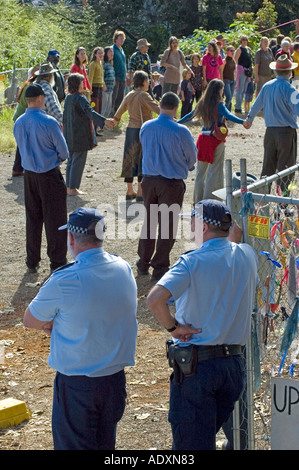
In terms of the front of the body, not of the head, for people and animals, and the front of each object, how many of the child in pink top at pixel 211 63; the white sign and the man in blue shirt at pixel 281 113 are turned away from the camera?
1

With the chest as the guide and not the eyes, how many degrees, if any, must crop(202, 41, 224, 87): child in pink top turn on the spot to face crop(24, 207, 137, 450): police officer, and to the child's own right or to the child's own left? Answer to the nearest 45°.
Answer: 0° — they already face them

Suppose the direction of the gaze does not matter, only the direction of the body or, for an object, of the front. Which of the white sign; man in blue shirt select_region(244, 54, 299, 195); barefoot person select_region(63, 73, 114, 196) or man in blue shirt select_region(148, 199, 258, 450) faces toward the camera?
the white sign

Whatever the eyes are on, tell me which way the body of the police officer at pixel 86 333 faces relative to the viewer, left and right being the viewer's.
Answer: facing away from the viewer and to the left of the viewer

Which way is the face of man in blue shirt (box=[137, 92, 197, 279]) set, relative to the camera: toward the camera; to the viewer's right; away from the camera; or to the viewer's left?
away from the camera

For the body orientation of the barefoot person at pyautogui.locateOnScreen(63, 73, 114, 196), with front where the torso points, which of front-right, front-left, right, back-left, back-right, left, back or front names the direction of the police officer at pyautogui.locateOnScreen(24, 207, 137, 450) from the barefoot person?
back-right

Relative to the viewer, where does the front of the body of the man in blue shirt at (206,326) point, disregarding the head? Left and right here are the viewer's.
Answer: facing away from the viewer and to the left of the viewer

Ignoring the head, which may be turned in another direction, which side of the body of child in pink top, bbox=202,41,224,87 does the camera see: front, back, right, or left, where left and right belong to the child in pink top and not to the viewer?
front

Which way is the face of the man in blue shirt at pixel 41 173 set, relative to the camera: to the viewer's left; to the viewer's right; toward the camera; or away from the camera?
away from the camera

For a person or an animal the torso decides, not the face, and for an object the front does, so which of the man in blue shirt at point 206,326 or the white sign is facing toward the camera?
the white sign

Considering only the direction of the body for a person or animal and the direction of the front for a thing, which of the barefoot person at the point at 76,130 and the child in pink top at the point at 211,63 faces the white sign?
the child in pink top

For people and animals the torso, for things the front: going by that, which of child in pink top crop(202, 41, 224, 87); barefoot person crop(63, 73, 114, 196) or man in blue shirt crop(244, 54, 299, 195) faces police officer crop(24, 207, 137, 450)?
the child in pink top

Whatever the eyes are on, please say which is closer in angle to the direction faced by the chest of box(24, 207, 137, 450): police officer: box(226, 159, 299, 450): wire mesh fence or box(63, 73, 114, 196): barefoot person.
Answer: the barefoot person

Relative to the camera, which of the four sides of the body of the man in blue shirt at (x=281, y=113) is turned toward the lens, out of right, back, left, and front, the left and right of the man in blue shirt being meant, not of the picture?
back

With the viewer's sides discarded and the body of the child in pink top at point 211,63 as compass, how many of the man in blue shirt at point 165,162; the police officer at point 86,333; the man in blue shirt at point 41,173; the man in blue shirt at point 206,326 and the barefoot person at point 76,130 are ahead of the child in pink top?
5

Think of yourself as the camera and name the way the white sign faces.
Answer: facing the viewer

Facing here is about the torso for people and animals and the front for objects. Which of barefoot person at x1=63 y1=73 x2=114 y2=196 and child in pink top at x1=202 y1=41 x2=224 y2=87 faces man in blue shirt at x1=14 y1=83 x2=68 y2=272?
the child in pink top

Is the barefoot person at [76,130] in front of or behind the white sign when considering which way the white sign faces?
behind

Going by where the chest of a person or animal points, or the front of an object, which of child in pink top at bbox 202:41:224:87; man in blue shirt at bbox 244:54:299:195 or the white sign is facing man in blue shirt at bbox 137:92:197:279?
the child in pink top
